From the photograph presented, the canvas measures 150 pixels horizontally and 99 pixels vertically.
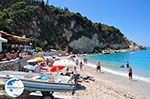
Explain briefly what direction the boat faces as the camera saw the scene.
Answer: facing to the left of the viewer
